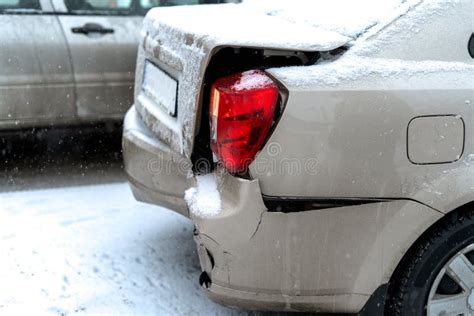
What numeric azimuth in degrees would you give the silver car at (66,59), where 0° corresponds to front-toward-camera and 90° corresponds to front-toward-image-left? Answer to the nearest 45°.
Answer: approximately 270°

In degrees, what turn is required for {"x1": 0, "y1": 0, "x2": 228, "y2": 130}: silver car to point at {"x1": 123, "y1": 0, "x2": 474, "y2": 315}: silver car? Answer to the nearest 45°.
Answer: approximately 45° to its right
